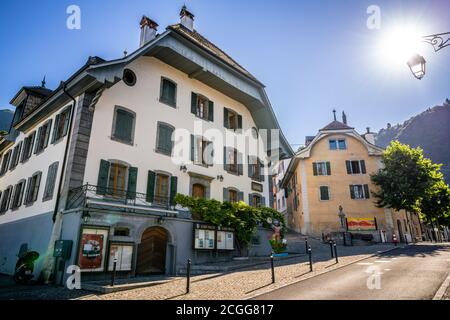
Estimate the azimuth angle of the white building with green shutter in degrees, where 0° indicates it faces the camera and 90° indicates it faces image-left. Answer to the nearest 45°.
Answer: approximately 315°

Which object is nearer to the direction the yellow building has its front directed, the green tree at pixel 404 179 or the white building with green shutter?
the white building with green shutter

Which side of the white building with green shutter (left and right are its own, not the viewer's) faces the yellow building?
left

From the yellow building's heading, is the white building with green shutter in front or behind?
in front

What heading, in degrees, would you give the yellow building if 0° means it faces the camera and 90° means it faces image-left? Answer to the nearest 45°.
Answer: approximately 0°

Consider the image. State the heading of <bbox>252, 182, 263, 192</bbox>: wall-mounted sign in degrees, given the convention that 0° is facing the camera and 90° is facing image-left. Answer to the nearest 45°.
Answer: approximately 315°

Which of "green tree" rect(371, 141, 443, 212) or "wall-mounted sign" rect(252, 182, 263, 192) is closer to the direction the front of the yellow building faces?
the wall-mounted sign

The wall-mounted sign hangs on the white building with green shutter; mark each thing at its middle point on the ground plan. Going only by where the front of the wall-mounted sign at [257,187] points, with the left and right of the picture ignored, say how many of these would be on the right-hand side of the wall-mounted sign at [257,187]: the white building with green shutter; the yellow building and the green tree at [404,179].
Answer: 1

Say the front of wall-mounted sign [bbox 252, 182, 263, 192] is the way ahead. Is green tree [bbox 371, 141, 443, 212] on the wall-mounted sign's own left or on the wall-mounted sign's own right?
on the wall-mounted sign's own left

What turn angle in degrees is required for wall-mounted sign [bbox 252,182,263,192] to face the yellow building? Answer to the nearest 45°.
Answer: approximately 90° to its left
